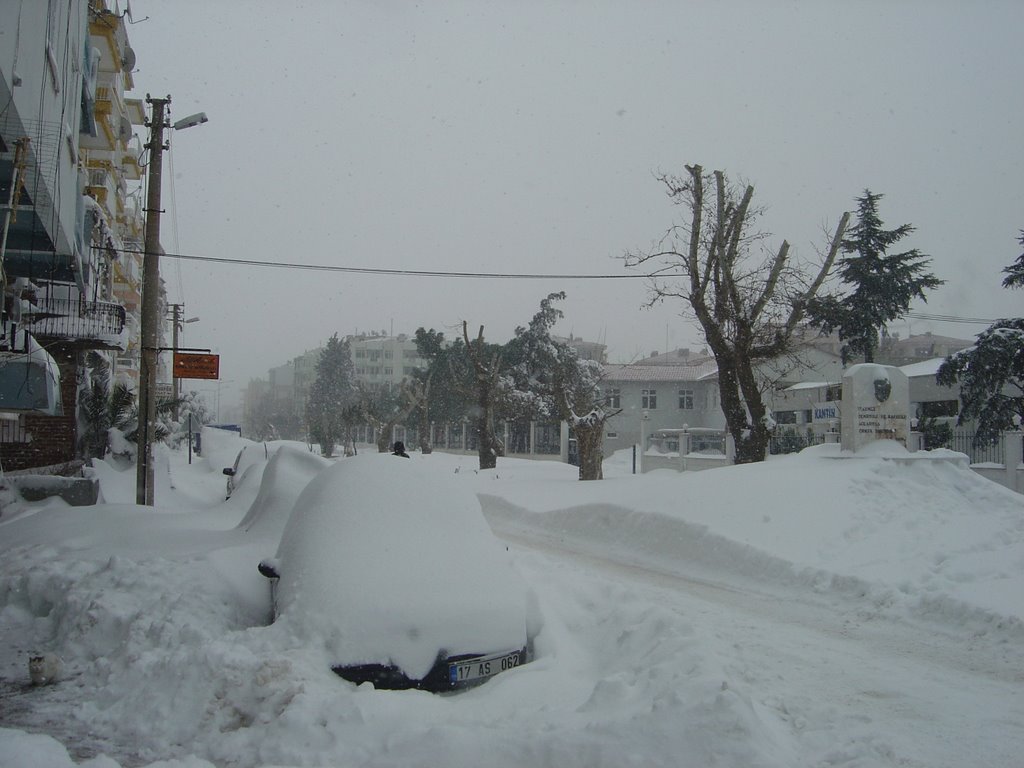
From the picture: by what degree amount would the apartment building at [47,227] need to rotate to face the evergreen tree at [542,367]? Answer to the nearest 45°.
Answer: approximately 45° to its left

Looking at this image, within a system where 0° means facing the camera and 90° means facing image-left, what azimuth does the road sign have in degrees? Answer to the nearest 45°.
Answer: approximately 0°

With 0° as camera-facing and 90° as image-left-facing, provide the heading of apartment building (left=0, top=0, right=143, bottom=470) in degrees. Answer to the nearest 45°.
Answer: approximately 270°
